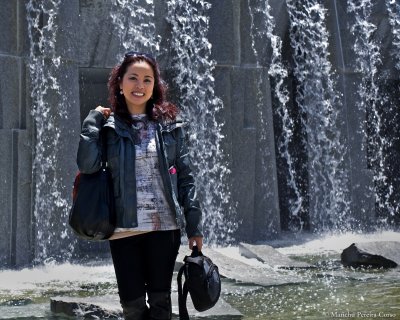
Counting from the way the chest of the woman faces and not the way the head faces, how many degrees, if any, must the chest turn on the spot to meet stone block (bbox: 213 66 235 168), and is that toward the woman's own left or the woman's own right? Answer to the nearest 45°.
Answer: approximately 180°

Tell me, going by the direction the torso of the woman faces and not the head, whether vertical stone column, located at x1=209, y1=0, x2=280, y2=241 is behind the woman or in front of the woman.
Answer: behind

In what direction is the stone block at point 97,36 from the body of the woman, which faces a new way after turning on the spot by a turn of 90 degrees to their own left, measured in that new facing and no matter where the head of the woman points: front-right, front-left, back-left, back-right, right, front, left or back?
left

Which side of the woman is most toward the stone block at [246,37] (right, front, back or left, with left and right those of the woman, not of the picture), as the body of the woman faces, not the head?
back

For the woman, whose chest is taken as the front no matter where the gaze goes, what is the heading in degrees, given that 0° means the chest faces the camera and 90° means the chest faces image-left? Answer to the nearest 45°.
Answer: approximately 0°

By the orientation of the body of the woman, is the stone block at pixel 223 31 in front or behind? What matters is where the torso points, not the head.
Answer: behind

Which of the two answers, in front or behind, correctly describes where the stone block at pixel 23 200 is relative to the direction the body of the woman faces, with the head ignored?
behind

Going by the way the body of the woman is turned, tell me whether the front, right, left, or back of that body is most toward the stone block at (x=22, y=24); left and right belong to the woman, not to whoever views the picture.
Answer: back
